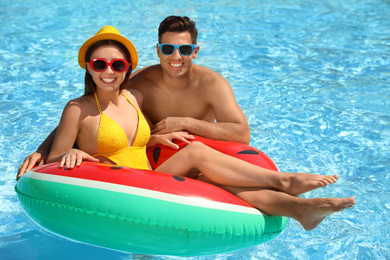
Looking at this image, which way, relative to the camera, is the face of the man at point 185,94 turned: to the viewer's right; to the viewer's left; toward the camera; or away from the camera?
toward the camera

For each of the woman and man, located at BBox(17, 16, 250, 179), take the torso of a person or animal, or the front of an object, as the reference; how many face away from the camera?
0

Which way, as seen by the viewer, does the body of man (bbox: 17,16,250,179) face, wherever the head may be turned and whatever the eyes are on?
toward the camera

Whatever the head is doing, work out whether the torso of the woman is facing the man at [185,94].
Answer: no

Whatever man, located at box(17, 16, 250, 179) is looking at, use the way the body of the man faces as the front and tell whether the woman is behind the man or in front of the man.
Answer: in front

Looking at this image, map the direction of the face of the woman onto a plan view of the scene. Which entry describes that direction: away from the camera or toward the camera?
toward the camera

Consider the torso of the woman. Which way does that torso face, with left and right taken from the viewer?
facing the viewer and to the right of the viewer
